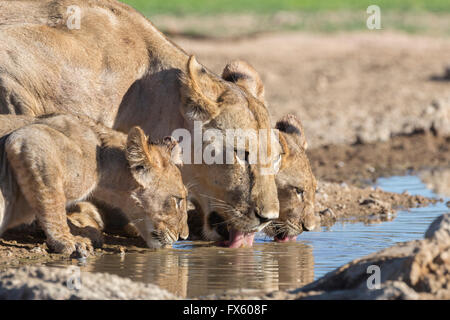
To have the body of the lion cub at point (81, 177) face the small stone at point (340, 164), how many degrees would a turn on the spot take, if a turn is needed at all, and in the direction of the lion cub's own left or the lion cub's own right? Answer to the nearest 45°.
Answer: approximately 45° to the lion cub's own left

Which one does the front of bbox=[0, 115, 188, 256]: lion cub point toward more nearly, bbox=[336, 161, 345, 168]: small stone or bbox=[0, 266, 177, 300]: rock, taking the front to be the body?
the small stone

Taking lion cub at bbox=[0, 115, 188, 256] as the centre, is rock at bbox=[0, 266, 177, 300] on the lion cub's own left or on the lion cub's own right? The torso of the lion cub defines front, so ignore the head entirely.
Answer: on the lion cub's own right

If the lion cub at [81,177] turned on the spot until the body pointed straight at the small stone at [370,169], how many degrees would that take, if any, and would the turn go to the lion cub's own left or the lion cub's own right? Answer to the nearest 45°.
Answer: approximately 45° to the lion cub's own left

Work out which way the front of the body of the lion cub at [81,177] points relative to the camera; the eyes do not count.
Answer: to the viewer's right
